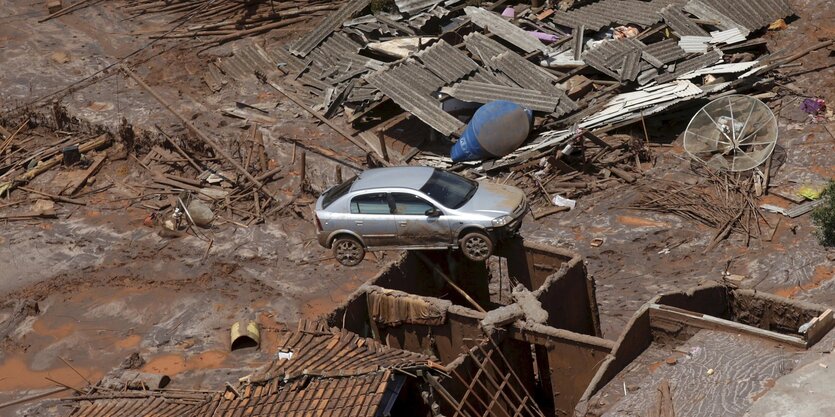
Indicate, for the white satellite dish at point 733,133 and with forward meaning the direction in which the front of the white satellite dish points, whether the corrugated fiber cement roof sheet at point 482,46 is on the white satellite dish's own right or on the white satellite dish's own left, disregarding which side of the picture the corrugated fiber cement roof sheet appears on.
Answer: on the white satellite dish's own right

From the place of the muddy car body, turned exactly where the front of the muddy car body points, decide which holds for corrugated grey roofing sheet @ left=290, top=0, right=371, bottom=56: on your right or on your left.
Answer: on your left

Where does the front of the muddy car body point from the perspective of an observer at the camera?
facing to the right of the viewer

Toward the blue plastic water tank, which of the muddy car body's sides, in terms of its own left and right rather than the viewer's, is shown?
left

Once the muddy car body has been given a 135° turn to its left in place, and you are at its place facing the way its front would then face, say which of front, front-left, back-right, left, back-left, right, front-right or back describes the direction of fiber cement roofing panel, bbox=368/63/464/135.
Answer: front-right

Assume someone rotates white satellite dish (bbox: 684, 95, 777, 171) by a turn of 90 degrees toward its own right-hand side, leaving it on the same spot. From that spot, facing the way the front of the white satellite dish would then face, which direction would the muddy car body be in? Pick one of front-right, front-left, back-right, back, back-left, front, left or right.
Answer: front-left

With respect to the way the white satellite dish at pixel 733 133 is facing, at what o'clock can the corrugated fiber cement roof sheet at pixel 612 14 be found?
The corrugated fiber cement roof sheet is roughly at 5 o'clock from the white satellite dish.

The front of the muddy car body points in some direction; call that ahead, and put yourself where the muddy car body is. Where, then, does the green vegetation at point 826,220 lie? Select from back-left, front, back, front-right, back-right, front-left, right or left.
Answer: front

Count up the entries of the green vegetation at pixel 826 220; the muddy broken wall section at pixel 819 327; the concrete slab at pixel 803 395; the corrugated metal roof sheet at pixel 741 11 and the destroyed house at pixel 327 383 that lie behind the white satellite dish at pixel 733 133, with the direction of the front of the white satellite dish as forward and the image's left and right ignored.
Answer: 1

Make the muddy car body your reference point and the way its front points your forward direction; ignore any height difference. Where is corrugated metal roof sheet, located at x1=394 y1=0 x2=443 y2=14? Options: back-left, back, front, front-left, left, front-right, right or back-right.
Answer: left

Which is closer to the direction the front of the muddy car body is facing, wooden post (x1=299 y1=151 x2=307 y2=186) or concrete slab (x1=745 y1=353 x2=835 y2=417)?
the concrete slab

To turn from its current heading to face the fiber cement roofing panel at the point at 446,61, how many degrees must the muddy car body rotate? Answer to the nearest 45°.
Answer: approximately 90° to its left

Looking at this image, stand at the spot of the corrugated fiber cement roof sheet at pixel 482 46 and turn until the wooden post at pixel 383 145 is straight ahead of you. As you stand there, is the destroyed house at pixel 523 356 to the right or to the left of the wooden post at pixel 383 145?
left

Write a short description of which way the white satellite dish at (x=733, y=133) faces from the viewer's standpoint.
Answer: facing the viewer

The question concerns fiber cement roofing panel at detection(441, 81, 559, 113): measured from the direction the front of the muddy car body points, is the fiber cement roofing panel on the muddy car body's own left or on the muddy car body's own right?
on the muddy car body's own left

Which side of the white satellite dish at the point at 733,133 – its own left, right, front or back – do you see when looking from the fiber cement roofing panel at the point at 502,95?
right
